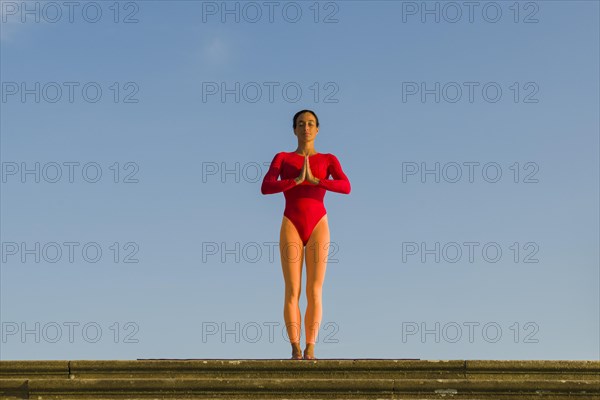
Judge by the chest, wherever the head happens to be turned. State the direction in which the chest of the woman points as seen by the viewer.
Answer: toward the camera

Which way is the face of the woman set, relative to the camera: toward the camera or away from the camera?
toward the camera
